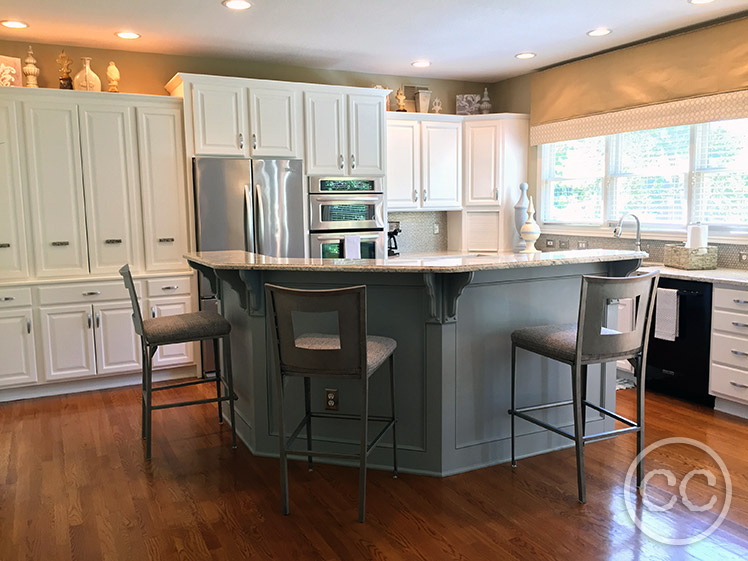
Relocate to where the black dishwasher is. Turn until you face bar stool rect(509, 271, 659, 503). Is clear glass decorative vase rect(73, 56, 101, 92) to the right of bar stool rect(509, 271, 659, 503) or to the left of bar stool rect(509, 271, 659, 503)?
right

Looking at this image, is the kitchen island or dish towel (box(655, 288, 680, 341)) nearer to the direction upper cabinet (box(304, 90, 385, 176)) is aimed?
the kitchen island

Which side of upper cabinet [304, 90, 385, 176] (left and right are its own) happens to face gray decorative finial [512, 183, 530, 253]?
left

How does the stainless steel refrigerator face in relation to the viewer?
toward the camera

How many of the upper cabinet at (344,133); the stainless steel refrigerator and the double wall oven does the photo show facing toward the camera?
3

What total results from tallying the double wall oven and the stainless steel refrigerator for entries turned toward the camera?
2

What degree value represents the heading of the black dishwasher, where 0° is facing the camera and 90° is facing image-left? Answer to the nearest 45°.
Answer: approximately 45°

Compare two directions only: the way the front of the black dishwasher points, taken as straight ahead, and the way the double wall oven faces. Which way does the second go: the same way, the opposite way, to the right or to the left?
to the left

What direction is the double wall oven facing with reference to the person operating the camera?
facing the viewer

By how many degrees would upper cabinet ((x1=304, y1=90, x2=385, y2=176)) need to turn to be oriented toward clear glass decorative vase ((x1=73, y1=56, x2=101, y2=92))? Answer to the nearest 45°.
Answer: approximately 90° to its right

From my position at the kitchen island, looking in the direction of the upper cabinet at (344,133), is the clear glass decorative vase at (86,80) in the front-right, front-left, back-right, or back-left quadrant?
front-left

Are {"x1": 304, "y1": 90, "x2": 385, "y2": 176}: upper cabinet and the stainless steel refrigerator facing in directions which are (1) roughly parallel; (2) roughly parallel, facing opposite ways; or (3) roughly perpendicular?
roughly parallel

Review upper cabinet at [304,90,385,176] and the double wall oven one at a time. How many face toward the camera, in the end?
2

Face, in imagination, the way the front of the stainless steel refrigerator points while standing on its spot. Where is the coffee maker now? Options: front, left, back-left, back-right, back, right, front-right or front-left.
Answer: back-left
